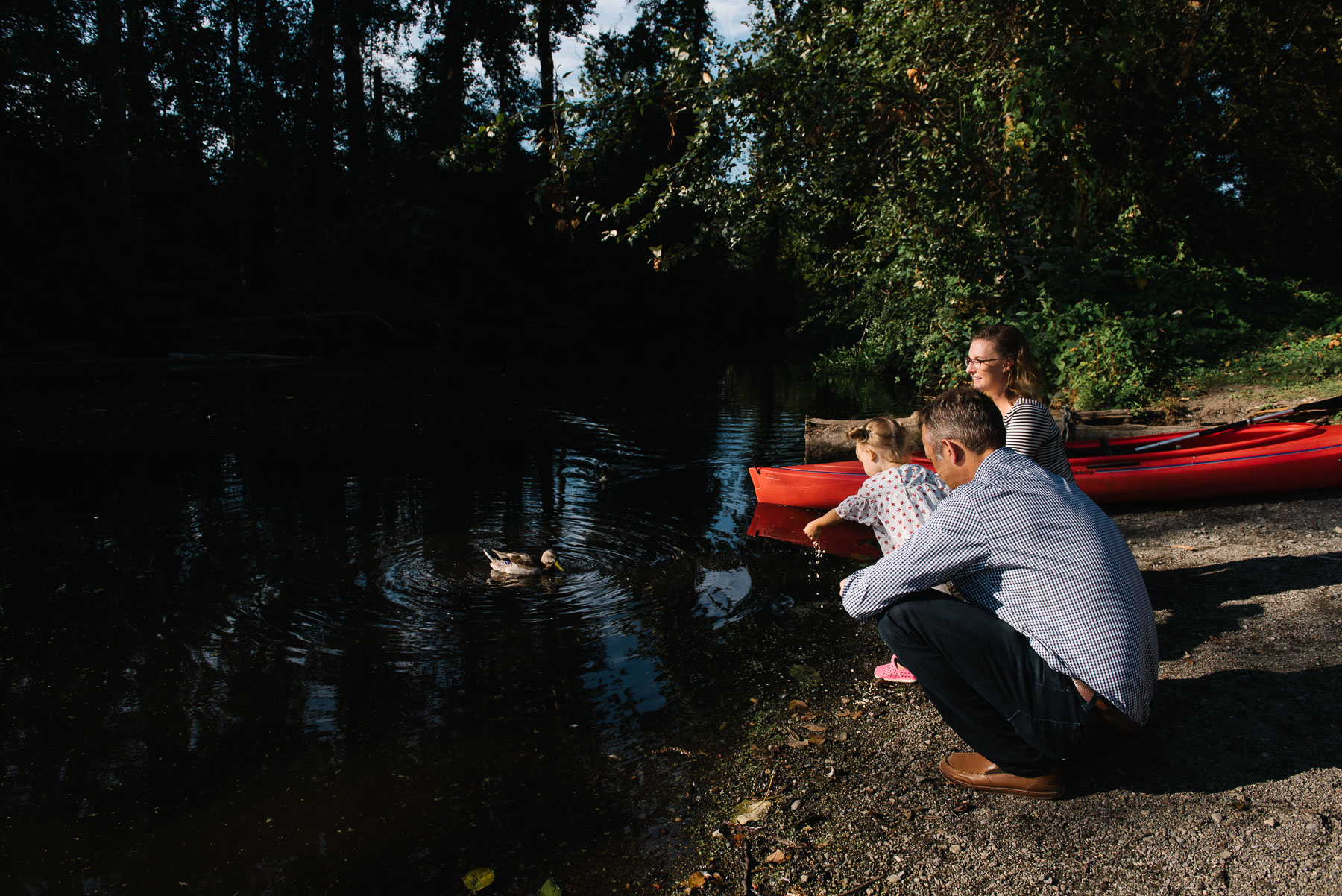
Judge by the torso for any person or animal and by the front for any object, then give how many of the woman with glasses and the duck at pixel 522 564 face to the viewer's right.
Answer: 1

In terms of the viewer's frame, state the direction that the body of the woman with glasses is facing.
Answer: to the viewer's left

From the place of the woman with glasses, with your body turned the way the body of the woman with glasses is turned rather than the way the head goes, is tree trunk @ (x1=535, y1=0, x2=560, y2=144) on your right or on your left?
on your right

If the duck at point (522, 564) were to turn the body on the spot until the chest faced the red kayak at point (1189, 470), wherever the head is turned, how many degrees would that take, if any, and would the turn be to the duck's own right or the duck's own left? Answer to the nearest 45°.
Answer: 0° — it already faces it

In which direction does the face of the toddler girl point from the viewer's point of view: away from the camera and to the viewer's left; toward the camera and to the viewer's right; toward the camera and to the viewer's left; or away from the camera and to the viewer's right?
away from the camera and to the viewer's left

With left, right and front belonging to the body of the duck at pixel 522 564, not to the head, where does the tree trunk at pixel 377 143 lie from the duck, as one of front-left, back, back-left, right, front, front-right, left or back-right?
left

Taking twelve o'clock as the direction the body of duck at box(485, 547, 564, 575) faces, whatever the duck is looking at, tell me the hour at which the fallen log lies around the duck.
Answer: The fallen log is roughly at 11 o'clock from the duck.

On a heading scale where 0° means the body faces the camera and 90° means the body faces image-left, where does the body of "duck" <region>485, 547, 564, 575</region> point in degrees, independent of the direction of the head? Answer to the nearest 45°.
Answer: approximately 270°

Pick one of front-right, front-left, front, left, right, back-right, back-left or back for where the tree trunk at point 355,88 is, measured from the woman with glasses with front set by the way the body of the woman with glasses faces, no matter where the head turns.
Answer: front-right

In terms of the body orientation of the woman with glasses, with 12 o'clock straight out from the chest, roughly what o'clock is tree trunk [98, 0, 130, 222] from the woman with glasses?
The tree trunk is roughly at 1 o'clock from the woman with glasses.

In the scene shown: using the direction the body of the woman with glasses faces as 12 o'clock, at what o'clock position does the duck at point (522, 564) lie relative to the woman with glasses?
The duck is roughly at 12 o'clock from the woman with glasses.

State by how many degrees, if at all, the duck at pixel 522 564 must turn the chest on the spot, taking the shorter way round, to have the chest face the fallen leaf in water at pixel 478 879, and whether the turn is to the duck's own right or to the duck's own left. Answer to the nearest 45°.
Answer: approximately 90° to the duck's own right

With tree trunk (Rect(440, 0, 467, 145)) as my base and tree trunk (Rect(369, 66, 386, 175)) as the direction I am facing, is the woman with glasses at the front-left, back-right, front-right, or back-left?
back-left

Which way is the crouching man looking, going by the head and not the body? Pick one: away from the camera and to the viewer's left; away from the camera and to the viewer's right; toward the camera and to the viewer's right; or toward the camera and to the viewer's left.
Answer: away from the camera and to the viewer's left

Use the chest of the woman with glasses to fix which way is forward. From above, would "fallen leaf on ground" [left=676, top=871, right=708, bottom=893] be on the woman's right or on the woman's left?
on the woman's left
